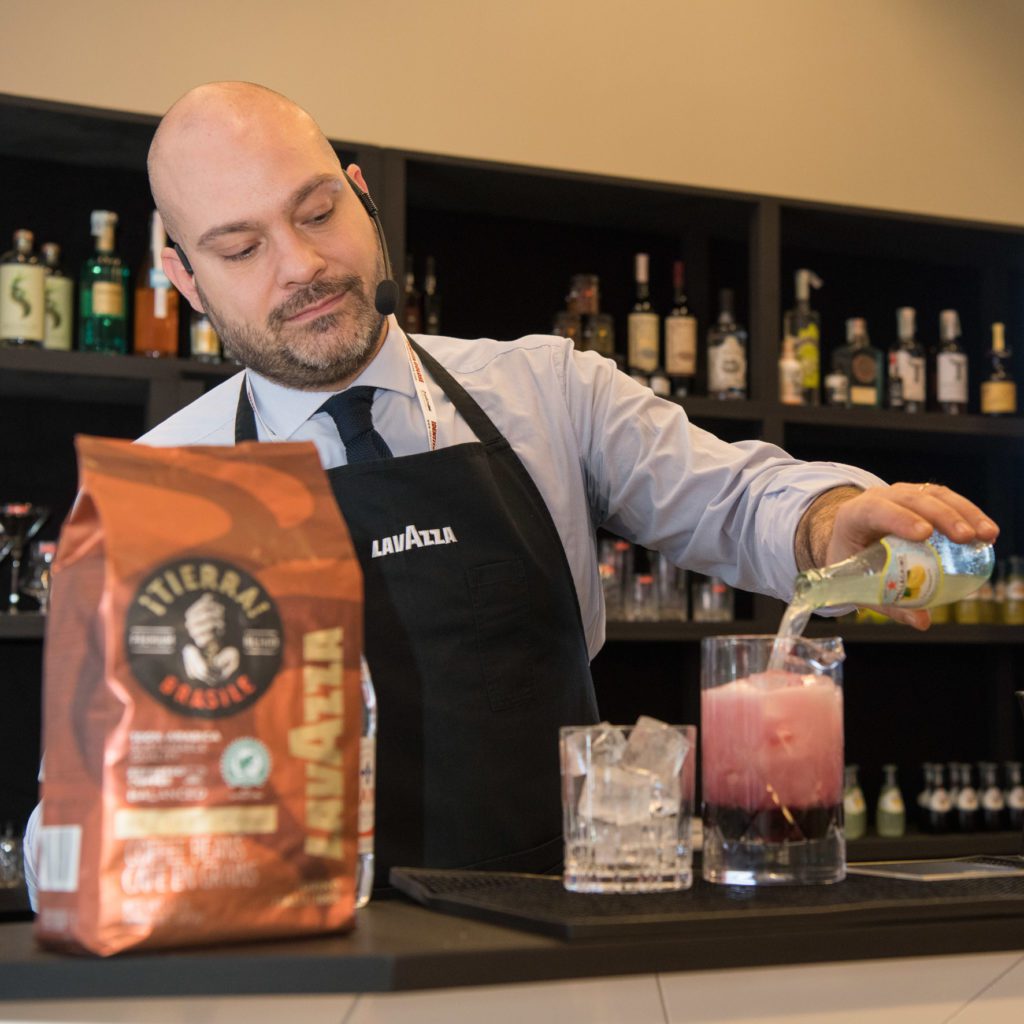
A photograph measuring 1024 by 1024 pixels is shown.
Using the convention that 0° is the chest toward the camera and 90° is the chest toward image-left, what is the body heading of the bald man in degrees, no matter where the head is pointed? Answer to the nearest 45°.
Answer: approximately 0°

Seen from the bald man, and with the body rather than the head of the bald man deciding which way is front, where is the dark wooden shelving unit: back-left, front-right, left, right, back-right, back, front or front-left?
back

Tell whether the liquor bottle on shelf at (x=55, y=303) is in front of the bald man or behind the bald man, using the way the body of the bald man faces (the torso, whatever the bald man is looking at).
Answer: behind

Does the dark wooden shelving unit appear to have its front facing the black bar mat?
yes

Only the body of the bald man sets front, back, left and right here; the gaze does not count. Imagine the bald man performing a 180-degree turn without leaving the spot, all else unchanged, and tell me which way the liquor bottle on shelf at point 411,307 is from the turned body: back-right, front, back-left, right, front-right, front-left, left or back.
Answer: front

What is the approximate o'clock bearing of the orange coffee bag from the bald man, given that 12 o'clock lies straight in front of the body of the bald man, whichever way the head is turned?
The orange coffee bag is roughly at 12 o'clock from the bald man.

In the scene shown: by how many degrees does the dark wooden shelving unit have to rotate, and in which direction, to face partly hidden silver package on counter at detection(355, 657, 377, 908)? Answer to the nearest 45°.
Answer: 0° — it already faces it

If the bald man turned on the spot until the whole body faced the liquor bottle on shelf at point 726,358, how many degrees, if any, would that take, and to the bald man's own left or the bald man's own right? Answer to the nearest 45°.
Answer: approximately 180°

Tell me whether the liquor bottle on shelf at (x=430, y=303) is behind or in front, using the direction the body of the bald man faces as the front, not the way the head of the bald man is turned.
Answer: behind

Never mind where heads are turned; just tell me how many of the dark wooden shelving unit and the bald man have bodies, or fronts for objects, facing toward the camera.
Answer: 2

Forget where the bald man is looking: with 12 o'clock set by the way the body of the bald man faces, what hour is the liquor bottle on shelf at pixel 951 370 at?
The liquor bottle on shelf is roughly at 7 o'clock from the bald man.

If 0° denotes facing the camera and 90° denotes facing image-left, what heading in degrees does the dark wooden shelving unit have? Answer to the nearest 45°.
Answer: approximately 0°

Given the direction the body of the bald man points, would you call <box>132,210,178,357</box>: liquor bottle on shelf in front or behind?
behind
